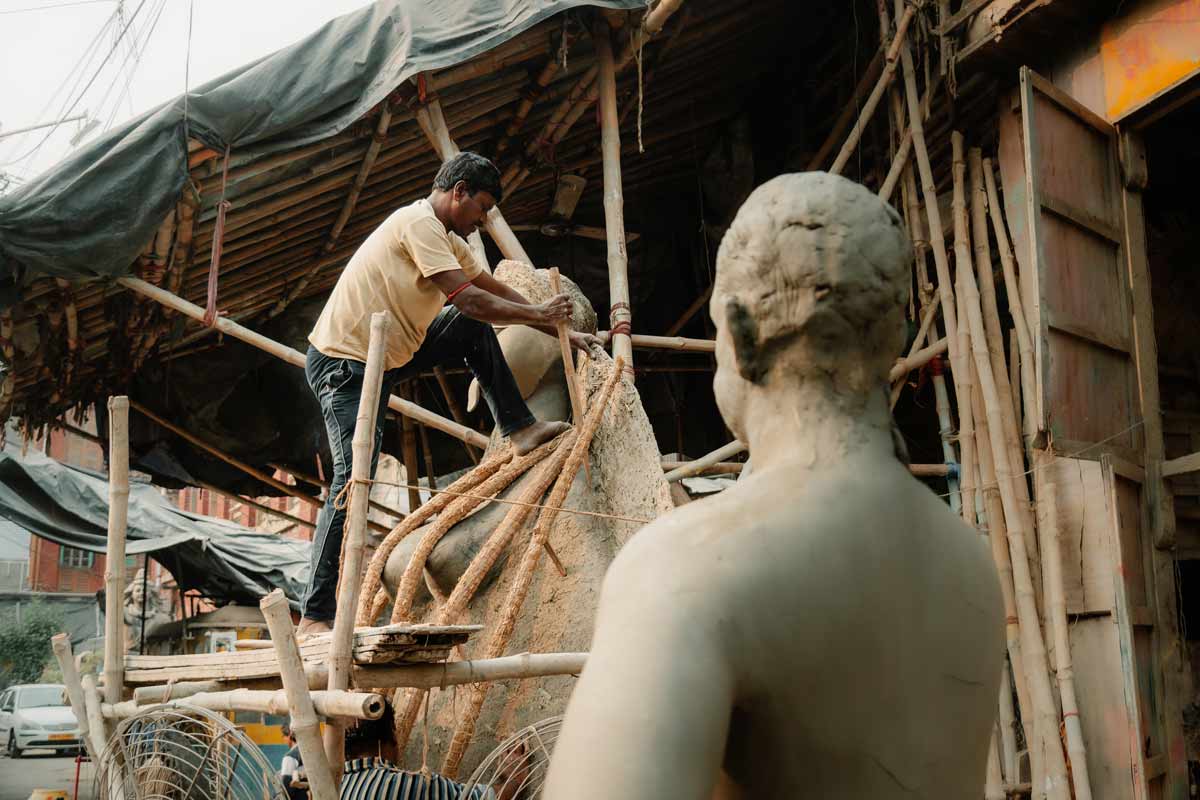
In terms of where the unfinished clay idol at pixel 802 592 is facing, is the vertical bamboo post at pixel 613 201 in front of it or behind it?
in front

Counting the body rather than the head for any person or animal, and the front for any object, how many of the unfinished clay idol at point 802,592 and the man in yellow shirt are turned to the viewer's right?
1

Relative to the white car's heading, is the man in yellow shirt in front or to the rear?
in front

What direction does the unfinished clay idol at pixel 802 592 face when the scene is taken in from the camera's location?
facing away from the viewer and to the left of the viewer

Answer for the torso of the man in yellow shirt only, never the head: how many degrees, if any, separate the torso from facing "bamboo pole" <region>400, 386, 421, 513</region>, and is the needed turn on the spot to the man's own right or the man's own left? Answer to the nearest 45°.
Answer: approximately 90° to the man's own left

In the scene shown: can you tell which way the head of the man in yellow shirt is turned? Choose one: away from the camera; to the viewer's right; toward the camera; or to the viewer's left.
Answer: to the viewer's right

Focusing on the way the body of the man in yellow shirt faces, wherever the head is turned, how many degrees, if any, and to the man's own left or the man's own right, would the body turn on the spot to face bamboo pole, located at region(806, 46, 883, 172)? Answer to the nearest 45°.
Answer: approximately 45° to the man's own left

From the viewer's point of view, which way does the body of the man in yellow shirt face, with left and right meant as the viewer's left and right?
facing to the right of the viewer
